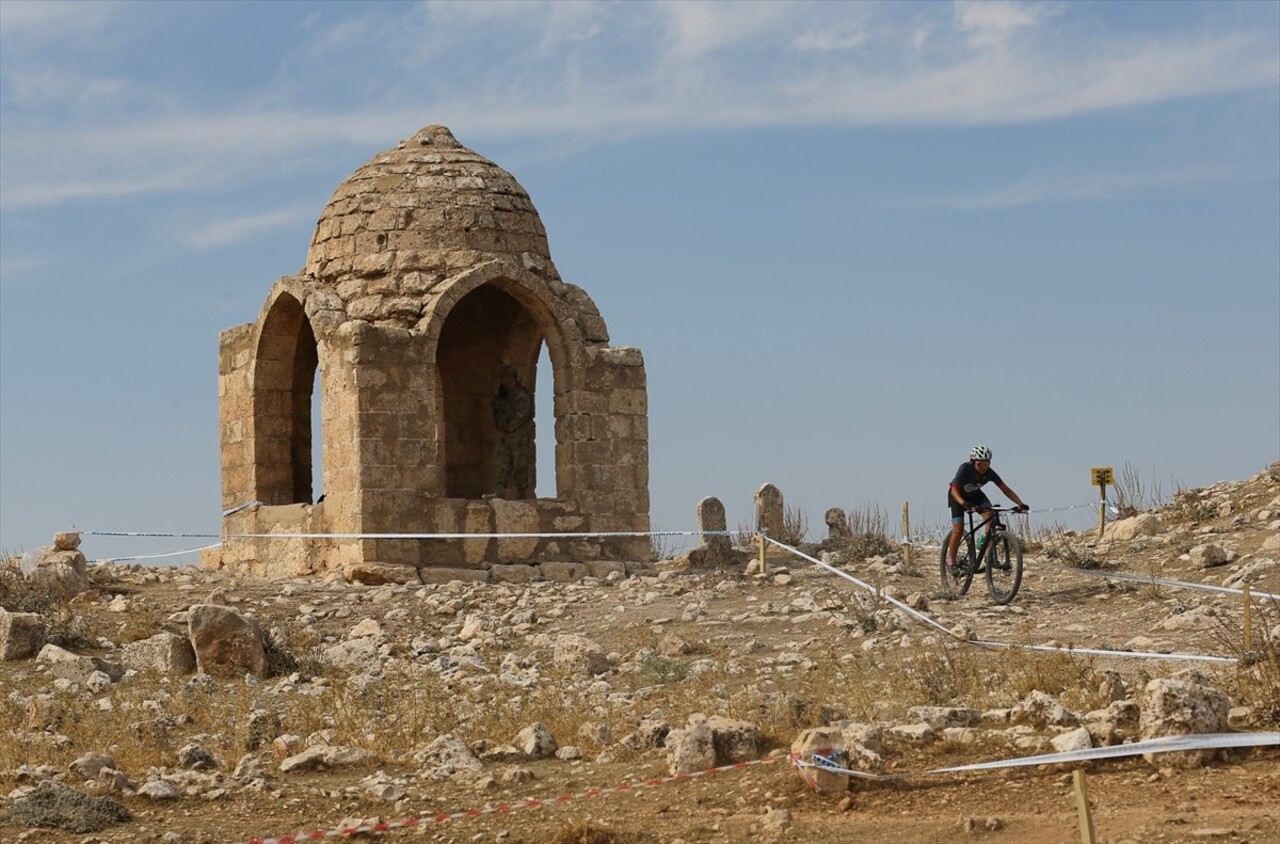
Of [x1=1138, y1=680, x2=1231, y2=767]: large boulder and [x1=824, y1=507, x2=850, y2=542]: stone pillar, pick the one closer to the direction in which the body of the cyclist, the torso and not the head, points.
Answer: the large boulder

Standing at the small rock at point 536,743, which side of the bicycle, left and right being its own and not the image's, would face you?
right

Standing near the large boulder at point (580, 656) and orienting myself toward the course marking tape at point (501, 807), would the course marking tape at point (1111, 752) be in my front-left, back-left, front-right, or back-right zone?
front-left

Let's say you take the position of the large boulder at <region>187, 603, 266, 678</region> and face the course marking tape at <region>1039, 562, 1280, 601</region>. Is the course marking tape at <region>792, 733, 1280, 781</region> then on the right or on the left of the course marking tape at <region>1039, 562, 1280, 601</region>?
right

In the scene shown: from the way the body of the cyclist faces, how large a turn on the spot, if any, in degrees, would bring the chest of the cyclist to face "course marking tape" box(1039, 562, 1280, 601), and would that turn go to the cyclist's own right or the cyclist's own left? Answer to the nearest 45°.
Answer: approximately 45° to the cyclist's own left

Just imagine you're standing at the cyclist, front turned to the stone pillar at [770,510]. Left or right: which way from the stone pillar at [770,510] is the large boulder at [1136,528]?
right

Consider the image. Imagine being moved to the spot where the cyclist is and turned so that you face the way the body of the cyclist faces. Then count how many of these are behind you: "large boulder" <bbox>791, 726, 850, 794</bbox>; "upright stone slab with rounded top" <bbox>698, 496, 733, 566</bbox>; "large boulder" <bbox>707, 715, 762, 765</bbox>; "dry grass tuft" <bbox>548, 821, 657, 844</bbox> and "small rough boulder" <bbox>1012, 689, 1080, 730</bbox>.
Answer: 1

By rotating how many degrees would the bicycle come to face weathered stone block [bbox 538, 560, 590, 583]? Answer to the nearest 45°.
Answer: approximately 180°

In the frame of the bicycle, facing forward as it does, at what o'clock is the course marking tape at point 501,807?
The course marking tape is roughly at 2 o'clock from the bicycle.

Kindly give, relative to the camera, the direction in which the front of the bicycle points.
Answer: facing the viewer and to the right of the viewer

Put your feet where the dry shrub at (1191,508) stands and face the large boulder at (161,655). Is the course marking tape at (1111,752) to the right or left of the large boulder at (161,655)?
left

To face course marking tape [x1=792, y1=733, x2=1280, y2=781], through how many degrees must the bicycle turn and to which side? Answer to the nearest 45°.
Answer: approximately 45° to its right

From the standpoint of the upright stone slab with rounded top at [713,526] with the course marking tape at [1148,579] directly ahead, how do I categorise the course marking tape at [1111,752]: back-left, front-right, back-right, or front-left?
front-right
